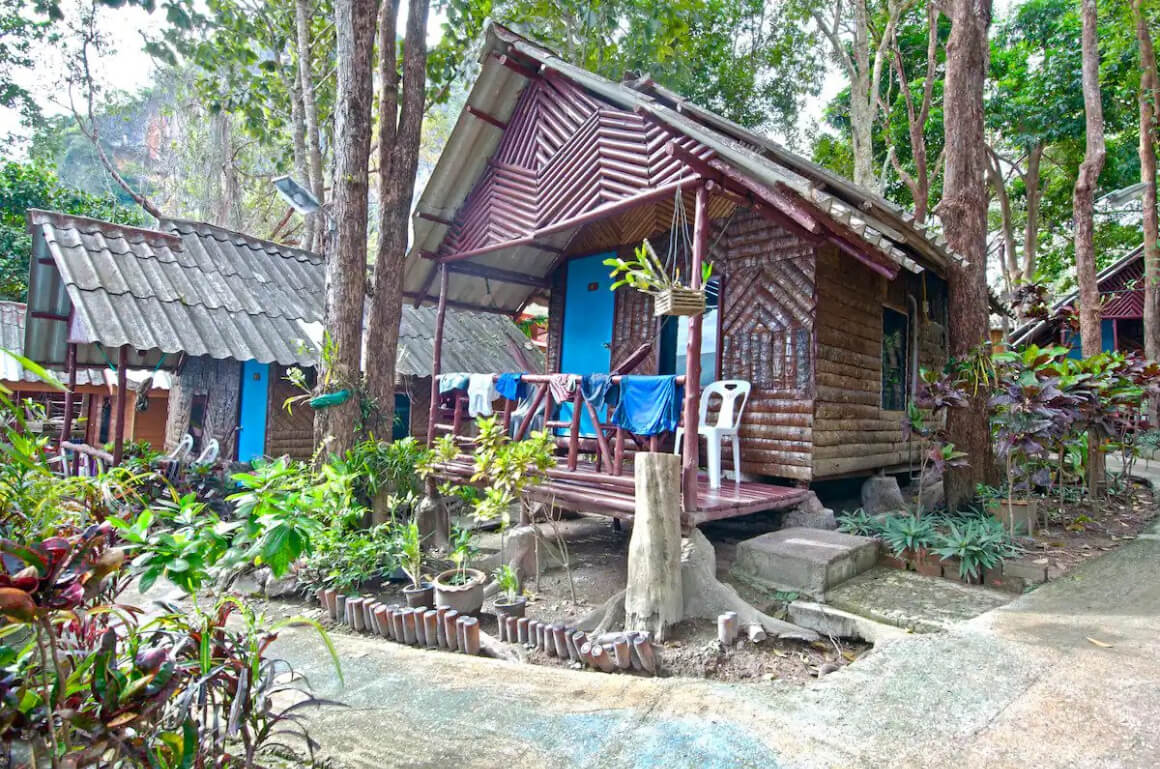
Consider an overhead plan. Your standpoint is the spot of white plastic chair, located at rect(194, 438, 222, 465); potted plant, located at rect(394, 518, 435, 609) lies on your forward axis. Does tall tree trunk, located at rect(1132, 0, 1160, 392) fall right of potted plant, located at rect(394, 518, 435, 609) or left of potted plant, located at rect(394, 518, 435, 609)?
left

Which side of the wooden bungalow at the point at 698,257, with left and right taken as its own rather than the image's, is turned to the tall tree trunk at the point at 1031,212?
back

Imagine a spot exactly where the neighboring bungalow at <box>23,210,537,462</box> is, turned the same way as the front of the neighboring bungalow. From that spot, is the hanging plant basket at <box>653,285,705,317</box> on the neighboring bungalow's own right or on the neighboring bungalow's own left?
on the neighboring bungalow's own left

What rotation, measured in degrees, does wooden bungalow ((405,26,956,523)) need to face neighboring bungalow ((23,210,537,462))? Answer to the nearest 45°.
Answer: approximately 45° to its right

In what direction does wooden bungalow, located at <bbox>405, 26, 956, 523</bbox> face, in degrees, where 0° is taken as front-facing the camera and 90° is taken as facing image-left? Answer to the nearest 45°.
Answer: approximately 45°

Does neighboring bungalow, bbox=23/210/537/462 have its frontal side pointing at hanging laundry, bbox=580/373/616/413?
no

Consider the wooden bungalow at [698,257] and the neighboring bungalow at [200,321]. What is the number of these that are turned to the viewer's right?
0

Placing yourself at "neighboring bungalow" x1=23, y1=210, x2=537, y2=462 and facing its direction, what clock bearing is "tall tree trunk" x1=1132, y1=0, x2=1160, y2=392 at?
The tall tree trunk is roughly at 8 o'clock from the neighboring bungalow.

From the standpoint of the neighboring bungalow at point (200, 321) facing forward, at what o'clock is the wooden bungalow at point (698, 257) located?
The wooden bungalow is roughly at 9 o'clock from the neighboring bungalow.

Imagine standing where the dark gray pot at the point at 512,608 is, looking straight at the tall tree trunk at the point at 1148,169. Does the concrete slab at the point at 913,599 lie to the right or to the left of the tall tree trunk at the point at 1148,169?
right

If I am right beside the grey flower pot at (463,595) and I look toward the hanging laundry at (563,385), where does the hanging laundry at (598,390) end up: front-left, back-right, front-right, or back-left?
front-right

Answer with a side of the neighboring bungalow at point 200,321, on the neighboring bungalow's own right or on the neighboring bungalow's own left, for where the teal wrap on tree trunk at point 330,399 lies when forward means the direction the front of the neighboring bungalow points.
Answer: on the neighboring bungalow's own left

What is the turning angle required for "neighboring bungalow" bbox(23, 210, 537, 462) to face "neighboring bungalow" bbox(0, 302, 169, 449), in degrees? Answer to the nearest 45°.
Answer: approximately 135° to its right

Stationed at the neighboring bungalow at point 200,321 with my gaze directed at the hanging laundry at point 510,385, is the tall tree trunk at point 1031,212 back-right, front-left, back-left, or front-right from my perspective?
front-left

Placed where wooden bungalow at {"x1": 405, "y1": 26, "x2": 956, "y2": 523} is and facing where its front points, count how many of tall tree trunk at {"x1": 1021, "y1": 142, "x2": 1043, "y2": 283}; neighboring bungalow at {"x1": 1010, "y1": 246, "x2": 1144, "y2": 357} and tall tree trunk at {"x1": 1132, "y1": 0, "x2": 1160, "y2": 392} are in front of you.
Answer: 0
